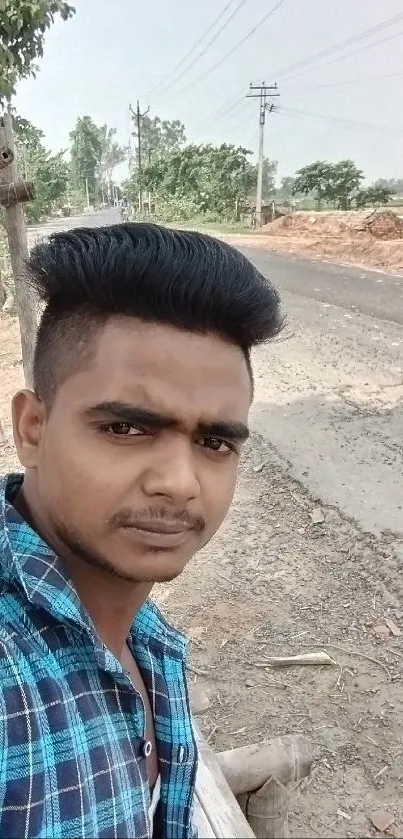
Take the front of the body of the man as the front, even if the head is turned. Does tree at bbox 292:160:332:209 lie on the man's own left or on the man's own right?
on the man's own left

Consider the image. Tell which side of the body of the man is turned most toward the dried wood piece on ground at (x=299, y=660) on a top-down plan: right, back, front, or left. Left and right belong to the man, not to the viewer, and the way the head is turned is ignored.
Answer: left

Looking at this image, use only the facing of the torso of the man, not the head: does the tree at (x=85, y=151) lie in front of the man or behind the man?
behind

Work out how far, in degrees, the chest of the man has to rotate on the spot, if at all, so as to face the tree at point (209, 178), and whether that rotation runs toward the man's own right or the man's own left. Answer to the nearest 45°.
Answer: approximately 135° to the man's own left

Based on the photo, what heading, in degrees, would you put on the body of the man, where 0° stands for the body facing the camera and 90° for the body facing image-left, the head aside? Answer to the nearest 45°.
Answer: approximately 315°

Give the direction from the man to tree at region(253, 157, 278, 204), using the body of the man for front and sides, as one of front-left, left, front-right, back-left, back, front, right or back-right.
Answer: back-left

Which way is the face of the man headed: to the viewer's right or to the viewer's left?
to the viewer's right

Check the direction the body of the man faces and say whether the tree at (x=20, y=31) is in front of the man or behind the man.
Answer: behind

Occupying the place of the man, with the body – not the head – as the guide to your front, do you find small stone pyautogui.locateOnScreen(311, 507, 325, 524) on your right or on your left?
on your left

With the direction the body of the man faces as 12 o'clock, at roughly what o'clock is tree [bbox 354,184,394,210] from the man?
The tree is roughly at 8 o'clock from the man.
